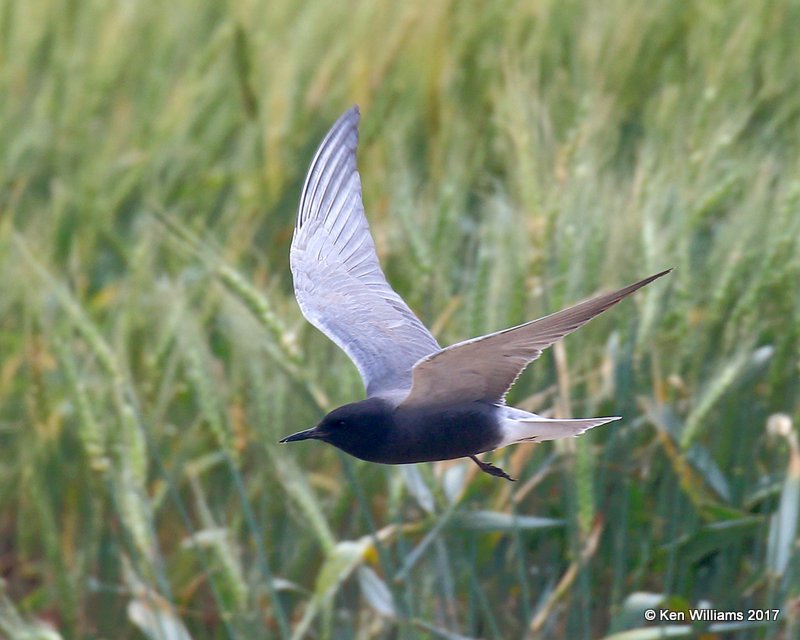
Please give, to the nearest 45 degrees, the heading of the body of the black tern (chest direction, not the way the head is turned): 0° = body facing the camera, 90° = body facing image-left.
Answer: approximately 90°
